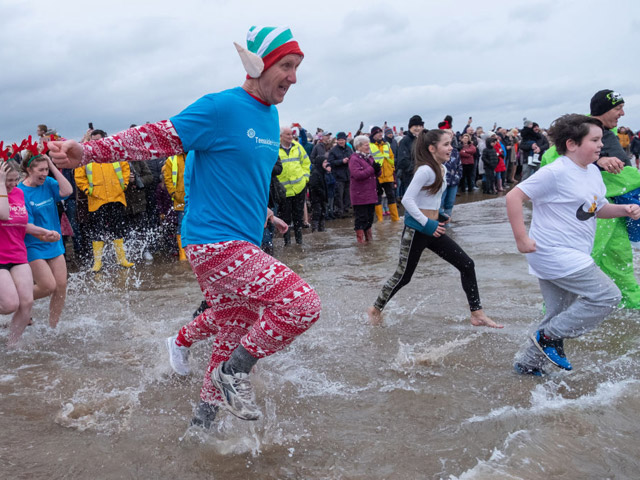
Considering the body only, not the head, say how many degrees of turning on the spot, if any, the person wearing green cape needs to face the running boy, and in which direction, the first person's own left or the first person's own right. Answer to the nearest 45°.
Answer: approximately 90° to the first person's own right

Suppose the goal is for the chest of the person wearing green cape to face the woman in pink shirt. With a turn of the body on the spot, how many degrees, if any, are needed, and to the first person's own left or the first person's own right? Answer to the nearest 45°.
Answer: approximately 135° to the first person's own right

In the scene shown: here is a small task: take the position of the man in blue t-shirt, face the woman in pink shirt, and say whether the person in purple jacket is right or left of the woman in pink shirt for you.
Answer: right

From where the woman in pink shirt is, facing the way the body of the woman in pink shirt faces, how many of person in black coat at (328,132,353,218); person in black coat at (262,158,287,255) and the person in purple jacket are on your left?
3

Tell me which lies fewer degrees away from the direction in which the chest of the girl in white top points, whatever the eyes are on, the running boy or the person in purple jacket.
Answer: the running boy

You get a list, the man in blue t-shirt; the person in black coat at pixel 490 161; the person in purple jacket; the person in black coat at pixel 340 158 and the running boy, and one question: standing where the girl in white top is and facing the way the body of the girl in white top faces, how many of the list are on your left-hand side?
3

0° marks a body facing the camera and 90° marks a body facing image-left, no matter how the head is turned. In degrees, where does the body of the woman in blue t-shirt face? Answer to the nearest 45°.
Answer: approximately 315°

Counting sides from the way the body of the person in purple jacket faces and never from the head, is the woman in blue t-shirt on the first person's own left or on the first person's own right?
on the first person's own right

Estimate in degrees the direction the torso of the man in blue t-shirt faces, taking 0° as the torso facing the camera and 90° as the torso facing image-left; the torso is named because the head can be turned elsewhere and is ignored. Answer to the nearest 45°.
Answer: approximately 315°
